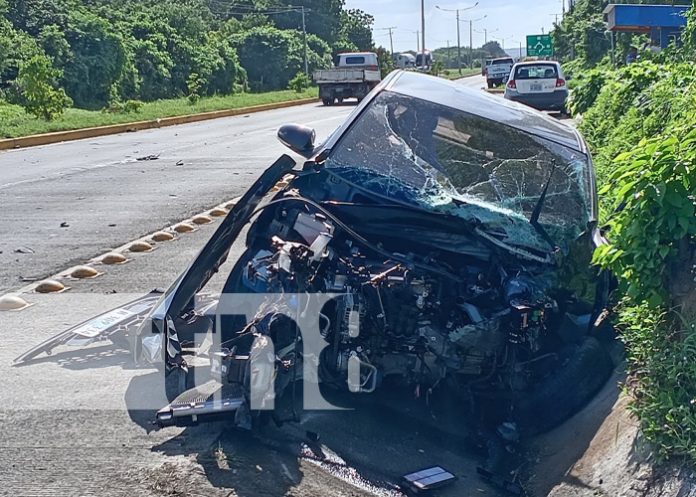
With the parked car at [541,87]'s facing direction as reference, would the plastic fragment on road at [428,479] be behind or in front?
behind

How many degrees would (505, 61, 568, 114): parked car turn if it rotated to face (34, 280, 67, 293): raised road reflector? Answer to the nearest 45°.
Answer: approximately 180°

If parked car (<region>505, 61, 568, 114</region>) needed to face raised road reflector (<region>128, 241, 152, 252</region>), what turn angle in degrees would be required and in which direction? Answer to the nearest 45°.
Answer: approximately 180°

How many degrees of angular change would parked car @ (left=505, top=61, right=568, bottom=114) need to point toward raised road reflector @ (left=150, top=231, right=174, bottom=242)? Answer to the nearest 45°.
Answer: approximately 180°

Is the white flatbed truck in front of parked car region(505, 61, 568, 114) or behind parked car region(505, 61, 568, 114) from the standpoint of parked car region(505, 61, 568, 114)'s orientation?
in front

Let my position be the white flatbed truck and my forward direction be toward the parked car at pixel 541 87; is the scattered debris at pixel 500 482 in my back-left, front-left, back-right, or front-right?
front-right

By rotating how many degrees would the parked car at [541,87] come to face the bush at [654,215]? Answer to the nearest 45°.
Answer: approximately 180°

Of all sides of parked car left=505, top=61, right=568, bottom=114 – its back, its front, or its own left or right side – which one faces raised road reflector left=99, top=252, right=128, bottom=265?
back

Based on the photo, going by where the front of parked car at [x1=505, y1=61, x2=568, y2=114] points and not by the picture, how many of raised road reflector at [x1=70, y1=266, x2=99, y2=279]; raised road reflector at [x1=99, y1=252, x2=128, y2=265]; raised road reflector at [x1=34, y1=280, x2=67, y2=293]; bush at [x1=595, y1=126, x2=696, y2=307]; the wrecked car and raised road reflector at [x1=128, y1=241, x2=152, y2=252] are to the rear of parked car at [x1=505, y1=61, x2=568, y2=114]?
6

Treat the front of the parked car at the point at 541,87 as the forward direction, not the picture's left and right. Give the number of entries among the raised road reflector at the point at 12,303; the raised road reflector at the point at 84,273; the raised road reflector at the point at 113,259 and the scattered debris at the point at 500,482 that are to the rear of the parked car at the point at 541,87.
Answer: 4

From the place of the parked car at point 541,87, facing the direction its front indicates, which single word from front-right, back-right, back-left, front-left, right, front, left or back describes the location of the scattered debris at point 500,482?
back

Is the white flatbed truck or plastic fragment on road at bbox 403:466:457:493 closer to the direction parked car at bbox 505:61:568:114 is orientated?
the white flatbed truck

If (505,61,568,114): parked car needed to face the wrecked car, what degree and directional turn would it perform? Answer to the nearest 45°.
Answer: approximately 180°

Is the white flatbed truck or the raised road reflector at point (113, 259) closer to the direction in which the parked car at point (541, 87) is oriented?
the white flatbed truck

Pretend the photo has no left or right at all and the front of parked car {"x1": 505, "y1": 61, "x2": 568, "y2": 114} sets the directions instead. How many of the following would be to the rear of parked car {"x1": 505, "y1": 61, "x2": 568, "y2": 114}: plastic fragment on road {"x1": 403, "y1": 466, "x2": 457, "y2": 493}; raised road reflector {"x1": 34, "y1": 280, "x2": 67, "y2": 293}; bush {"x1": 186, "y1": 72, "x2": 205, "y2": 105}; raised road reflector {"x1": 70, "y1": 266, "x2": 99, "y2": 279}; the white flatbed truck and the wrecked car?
4

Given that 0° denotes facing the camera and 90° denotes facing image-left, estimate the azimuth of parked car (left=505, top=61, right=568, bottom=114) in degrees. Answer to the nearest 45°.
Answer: approximately 180°
